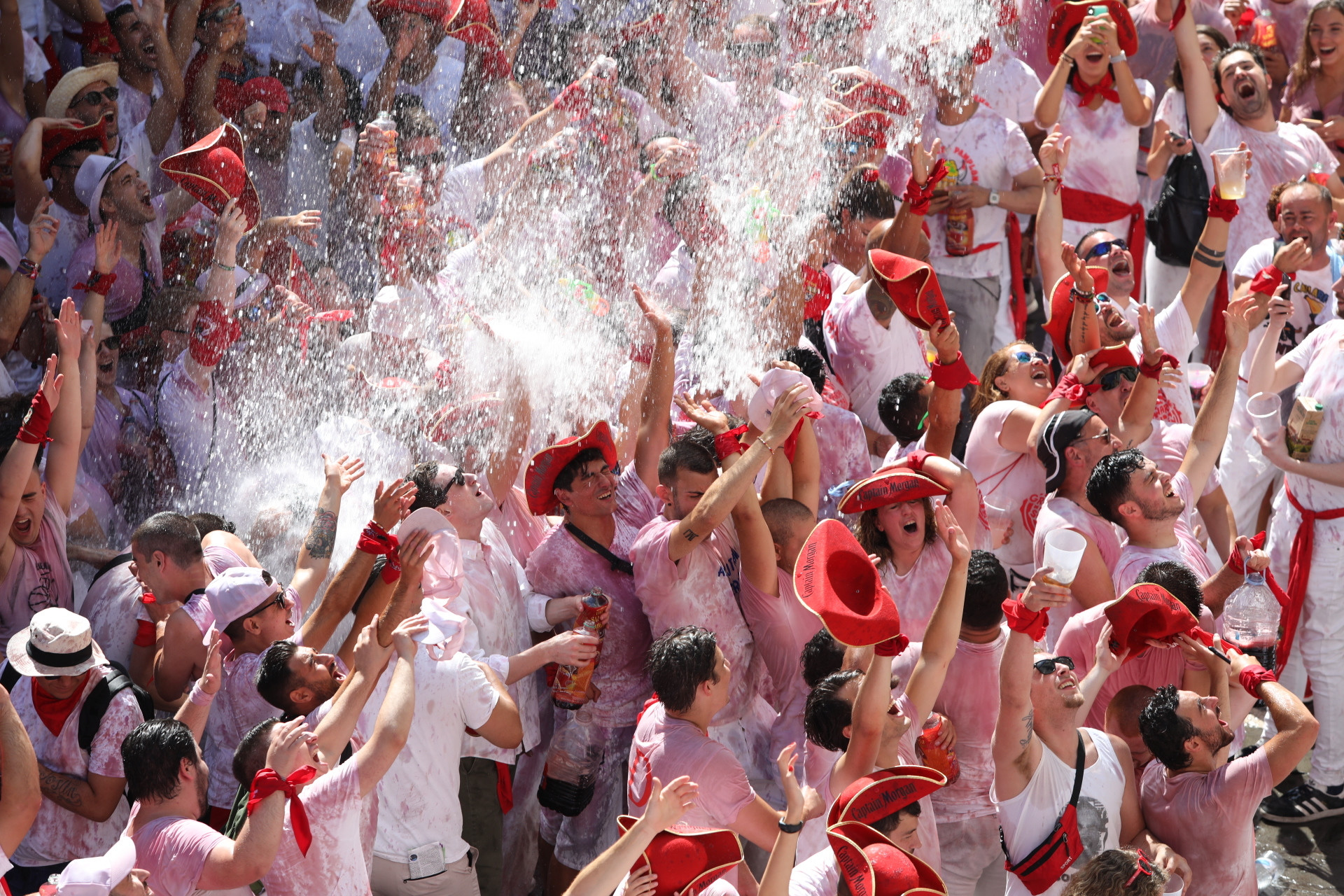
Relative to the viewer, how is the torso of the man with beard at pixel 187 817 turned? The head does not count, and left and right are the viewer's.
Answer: facing away from the viewer and to the right of the viewer

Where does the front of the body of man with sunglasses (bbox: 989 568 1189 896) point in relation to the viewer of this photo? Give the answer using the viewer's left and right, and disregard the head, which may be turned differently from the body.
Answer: facing the viewer and to the right of the viewer

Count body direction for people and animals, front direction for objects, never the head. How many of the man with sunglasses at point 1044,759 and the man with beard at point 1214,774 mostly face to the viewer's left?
0

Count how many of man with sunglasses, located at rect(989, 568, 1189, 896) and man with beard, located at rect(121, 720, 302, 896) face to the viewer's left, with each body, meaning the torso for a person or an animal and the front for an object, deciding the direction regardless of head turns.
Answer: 0

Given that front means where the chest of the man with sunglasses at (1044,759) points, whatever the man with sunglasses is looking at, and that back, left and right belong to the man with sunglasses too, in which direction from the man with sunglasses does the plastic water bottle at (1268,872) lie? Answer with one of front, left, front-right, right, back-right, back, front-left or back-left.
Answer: left

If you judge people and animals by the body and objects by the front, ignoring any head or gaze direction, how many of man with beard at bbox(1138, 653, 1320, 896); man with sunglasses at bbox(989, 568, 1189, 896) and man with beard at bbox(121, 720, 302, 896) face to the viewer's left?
0
